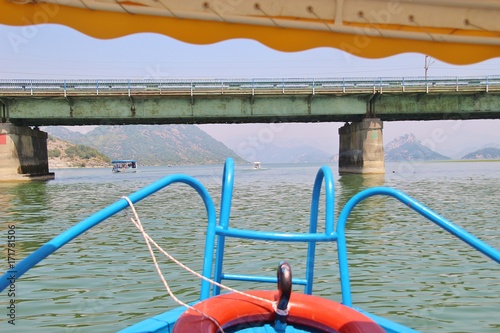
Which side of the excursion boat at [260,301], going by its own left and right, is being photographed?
back

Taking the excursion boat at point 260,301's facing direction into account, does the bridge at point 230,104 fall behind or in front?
in front
